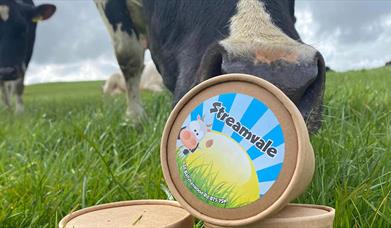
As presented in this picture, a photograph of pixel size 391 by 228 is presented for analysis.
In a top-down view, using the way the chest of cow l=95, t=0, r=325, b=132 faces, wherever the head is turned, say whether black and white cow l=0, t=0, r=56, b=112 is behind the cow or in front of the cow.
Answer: behind

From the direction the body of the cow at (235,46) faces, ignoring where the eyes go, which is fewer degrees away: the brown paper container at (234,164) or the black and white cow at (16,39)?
the brown paper container

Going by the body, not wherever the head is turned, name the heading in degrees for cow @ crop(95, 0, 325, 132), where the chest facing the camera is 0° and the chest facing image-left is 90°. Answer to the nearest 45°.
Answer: approximately 315°

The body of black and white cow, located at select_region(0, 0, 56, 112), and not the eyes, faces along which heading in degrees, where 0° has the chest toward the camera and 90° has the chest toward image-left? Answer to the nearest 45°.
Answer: approximately 0°

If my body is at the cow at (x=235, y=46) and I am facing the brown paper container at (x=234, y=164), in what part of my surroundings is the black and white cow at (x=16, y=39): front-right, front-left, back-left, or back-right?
back-right

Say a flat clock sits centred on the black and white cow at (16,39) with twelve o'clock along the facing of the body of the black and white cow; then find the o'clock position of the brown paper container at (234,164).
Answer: The brown paper container is roughly at 12 o'clock from the black and white cow.
